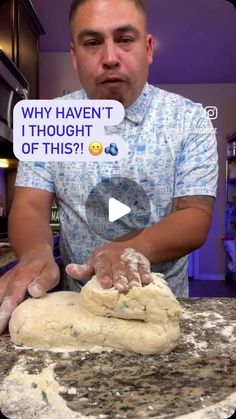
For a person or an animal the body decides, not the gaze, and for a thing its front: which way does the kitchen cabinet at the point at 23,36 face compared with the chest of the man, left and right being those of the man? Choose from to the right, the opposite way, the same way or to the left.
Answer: to the left

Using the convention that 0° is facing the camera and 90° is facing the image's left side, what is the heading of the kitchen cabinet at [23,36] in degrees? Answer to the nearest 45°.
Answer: approximately 270°

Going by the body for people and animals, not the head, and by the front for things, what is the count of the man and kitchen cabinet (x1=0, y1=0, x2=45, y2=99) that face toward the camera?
1

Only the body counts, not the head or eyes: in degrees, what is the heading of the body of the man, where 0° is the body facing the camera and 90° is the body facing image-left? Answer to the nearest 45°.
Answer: approximately 0°

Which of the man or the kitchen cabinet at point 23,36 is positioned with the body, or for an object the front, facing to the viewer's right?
the kitchen cabinet
